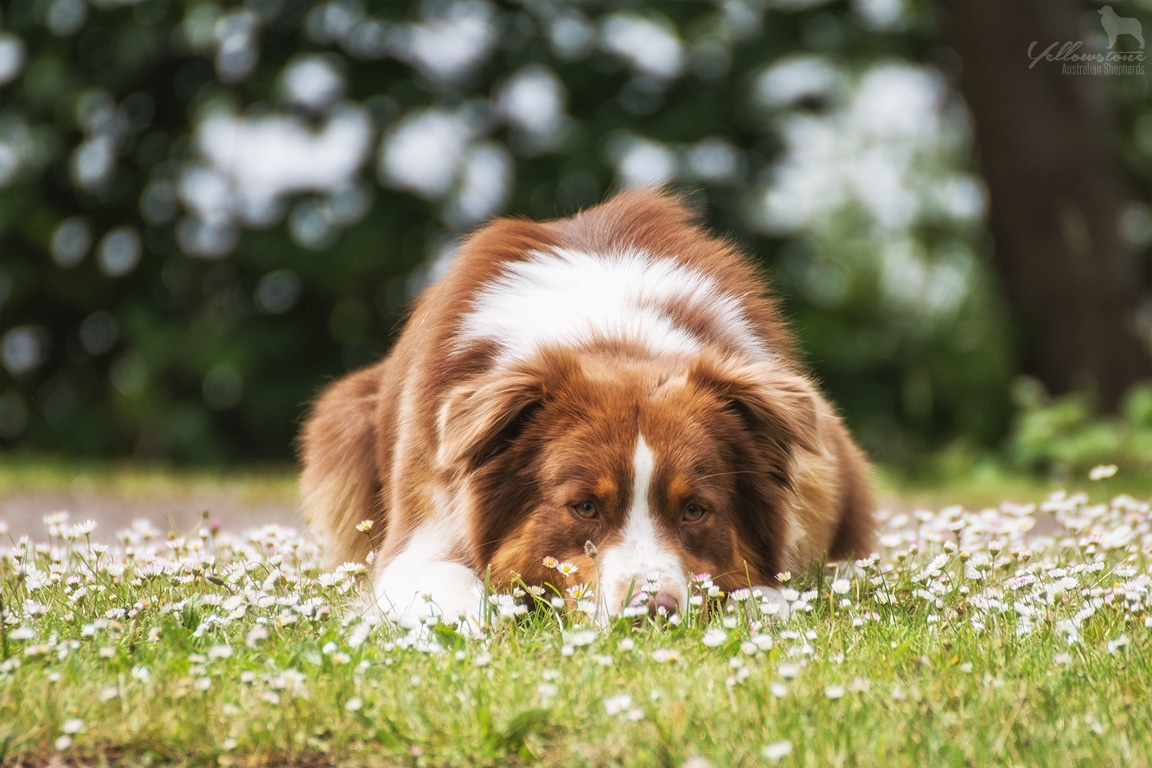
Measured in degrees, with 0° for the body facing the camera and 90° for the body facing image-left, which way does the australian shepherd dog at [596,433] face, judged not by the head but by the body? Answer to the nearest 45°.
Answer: approximately 0°
